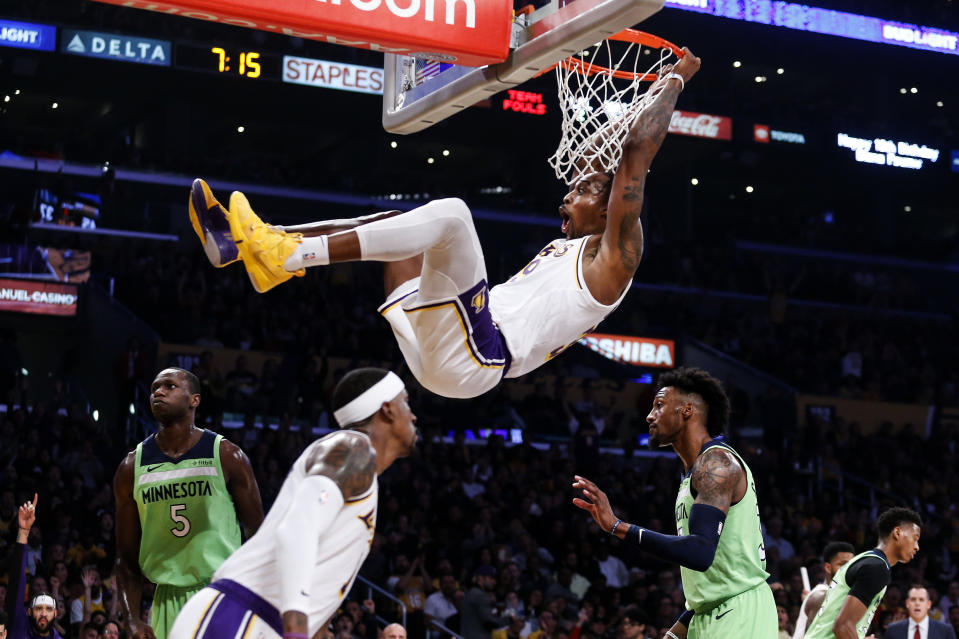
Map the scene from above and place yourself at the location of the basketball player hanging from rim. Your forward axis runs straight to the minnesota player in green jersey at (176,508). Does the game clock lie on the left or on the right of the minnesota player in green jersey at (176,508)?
right

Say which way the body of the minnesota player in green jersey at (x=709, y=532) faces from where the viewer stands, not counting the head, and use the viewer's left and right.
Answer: facing to the left of the viewer

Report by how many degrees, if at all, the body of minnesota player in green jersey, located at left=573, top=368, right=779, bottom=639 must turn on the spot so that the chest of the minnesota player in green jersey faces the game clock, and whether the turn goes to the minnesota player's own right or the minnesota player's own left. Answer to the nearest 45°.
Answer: approximately 45° to the minnesota player's own right

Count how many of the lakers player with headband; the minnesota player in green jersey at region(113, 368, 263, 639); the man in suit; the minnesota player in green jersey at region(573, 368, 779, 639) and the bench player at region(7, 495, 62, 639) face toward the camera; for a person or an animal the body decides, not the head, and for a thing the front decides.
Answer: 3

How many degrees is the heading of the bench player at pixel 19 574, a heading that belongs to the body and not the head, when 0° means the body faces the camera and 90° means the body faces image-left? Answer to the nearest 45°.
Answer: approximately 0°

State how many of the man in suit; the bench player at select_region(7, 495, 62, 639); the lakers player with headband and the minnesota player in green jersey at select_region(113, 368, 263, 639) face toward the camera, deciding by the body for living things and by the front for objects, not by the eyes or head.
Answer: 3

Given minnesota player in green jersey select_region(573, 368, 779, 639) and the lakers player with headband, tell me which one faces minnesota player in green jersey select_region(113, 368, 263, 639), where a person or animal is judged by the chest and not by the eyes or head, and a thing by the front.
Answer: minnesota player in green jersey select_region(573, 368, 779, 639)

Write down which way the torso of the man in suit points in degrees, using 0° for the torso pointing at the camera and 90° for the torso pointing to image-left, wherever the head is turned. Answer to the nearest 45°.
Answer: approximately 0°
